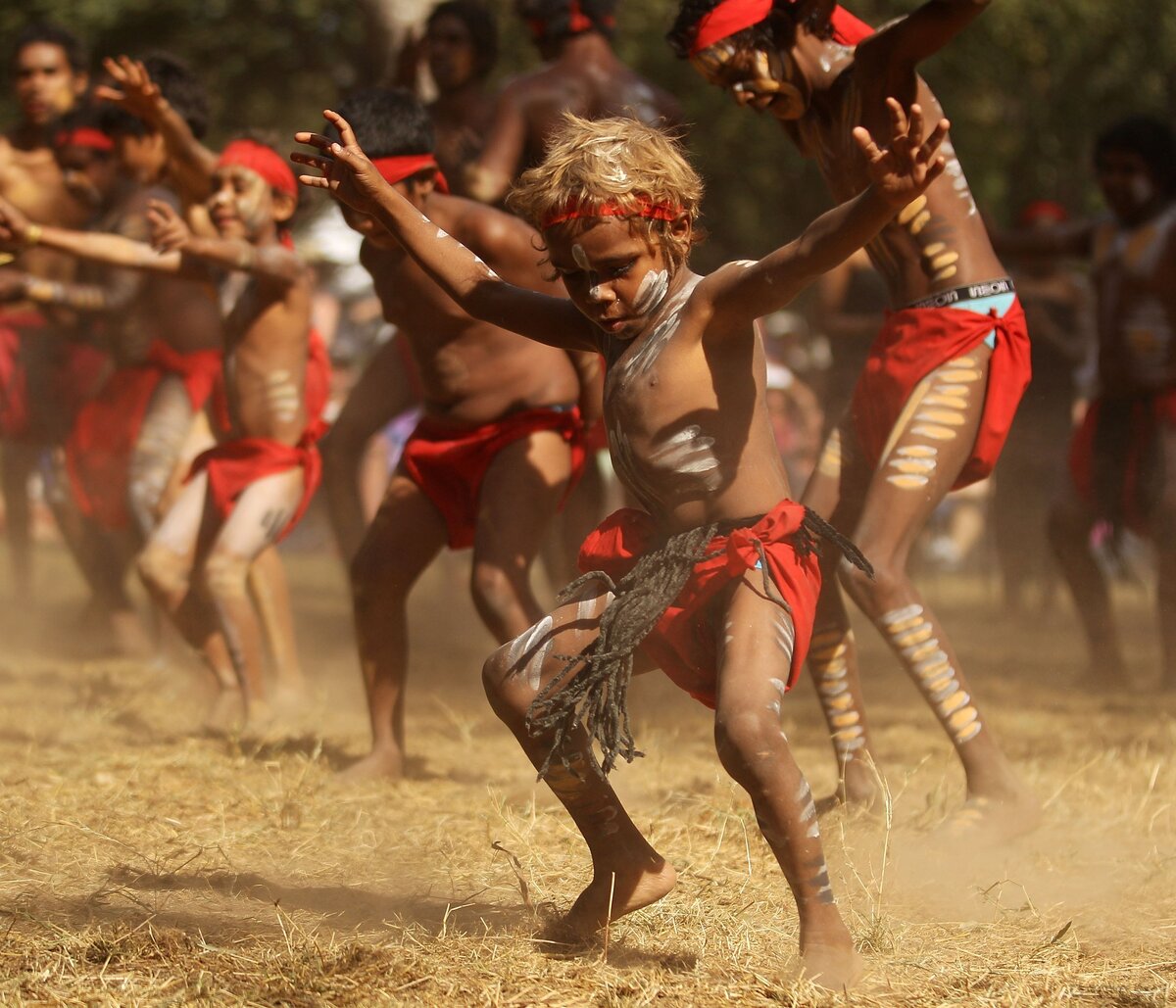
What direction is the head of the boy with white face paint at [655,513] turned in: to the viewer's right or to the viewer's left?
to the viewer's left

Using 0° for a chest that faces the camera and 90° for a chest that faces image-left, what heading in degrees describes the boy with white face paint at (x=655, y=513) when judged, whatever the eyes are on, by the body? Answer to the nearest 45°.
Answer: approximately 45°
